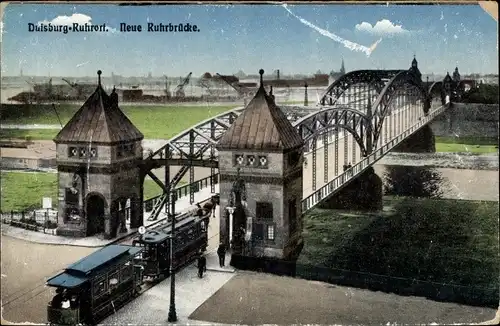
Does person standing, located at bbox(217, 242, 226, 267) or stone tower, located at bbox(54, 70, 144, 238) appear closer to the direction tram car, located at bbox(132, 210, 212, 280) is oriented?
the stone tower

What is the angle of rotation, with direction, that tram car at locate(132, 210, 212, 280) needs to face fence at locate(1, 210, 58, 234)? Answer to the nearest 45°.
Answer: approximately 45° to its right

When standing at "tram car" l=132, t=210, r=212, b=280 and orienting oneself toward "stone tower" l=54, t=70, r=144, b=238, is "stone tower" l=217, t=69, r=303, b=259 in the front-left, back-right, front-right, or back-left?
back-right

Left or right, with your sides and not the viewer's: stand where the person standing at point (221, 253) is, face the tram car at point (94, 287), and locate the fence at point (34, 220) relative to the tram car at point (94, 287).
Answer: right

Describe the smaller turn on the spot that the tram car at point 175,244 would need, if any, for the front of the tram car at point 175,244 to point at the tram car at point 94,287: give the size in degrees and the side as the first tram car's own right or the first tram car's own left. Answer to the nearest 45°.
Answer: approximately 180°

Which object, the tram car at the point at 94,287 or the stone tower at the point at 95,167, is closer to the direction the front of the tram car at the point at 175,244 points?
the tram car

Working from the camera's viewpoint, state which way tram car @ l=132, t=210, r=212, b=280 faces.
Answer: facing the viewer and to the left of the viewer
